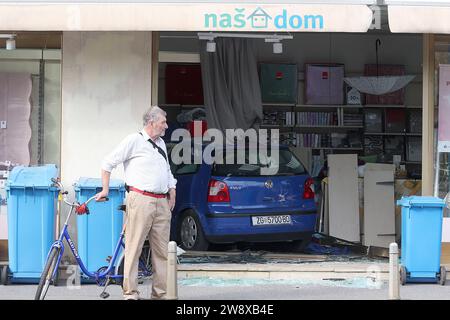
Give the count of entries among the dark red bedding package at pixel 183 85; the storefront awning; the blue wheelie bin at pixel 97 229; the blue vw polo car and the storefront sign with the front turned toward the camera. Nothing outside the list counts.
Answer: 4

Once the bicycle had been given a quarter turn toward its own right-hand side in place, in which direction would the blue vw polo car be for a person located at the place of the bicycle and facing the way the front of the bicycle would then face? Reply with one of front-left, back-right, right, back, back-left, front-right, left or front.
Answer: right

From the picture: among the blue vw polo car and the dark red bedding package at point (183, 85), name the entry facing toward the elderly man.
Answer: the dark red bedding package

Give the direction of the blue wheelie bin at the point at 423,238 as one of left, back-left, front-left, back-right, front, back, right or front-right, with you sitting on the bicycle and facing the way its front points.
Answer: back-left

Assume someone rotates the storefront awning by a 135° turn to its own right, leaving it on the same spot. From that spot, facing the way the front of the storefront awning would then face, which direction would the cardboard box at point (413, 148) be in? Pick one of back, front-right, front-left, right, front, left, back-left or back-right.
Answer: front-right

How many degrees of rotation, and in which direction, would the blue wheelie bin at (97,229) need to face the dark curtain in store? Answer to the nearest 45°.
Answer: approximately 135° to its left

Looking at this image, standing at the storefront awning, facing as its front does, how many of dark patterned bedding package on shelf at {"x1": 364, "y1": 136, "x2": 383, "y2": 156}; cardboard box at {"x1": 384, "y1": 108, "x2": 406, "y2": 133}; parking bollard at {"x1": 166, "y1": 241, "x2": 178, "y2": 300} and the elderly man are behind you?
2

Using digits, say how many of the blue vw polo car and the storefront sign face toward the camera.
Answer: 1

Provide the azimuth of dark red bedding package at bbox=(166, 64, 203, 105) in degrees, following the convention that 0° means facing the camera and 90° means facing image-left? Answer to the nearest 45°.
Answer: approximately 0°

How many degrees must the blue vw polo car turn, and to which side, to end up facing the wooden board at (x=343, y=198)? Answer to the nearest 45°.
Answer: approximately 90° to its right
